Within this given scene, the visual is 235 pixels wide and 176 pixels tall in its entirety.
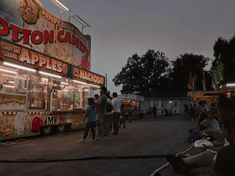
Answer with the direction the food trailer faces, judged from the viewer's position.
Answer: facing the viewer and to the right of the viewer

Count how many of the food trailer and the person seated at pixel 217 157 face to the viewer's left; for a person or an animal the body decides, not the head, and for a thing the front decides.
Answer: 1

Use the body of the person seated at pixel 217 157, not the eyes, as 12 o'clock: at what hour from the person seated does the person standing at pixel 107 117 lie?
The person standing is roughly at 2 o'clock from the person seated.

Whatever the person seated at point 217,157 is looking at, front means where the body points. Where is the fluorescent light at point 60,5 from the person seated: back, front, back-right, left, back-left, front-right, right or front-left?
front-right

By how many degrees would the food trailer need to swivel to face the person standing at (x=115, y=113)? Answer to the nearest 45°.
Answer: approximately 45° to its left

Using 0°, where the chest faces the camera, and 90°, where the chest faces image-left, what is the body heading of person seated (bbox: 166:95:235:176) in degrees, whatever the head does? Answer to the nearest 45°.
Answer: approximately 90°

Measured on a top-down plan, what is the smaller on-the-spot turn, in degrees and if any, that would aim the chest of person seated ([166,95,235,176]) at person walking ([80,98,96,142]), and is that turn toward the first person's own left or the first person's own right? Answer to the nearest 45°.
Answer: approximately 45° to the first person's own right

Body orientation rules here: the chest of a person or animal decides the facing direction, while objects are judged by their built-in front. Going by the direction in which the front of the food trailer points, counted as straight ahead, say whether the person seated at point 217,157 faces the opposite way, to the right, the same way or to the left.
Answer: the opposite way

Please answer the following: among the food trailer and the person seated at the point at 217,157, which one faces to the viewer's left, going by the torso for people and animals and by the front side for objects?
the person seated

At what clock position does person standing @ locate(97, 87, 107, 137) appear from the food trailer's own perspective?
The person standing is roughly at 11 o'clock from the food trailer.
